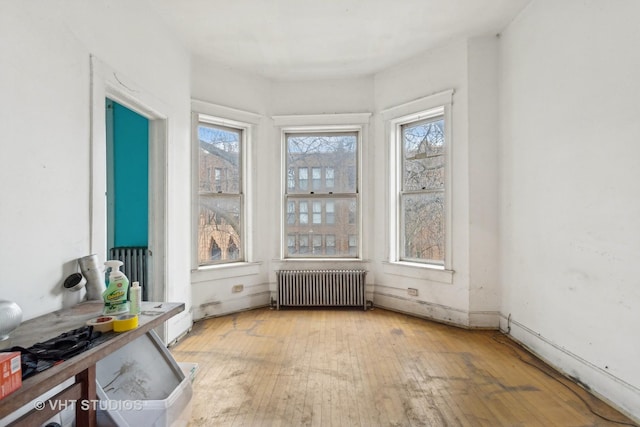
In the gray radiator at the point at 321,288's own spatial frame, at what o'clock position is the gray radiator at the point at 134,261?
the gray radiator at the point at 134,261 is roughly at 2 o'clock from the gray radiator at the point at 321,288.

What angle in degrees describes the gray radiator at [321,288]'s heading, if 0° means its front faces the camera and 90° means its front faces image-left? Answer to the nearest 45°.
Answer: approximately 0°
